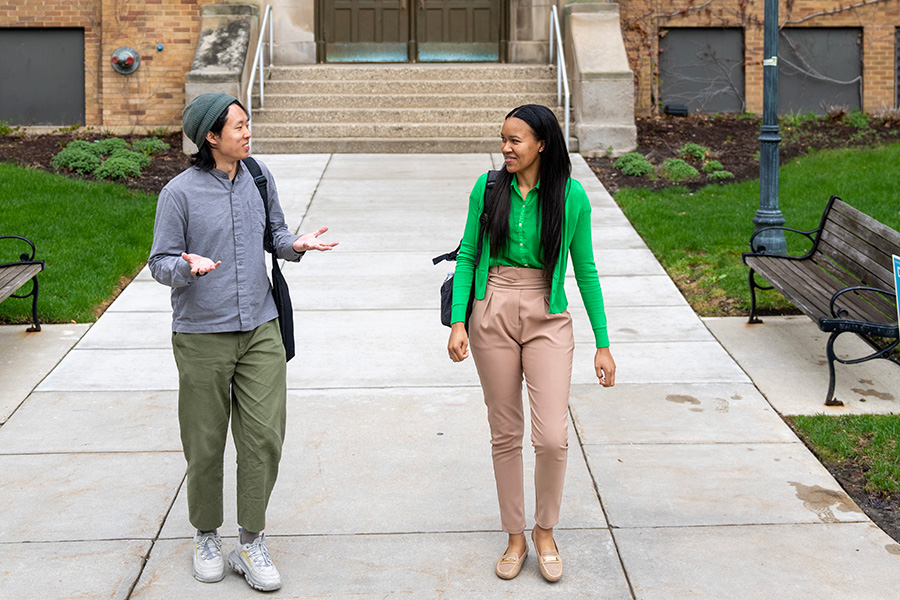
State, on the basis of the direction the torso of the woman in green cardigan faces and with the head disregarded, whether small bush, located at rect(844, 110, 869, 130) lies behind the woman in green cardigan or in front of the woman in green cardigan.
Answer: behind

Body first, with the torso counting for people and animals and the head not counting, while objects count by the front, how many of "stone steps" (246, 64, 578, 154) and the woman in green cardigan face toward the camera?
2

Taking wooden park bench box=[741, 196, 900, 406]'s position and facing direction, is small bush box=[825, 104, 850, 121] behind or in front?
behind

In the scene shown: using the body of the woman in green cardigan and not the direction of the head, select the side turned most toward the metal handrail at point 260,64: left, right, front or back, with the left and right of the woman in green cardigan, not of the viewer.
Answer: back

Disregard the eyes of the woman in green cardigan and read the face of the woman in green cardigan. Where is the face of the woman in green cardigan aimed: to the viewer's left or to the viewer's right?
to the viewer's left

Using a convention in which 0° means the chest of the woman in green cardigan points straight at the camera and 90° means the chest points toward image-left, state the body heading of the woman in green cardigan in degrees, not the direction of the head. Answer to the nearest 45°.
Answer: approximately 0°

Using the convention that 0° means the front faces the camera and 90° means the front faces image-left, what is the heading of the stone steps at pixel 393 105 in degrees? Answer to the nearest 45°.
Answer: approximately 0°

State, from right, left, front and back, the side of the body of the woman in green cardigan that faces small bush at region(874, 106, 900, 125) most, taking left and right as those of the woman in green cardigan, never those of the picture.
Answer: back
